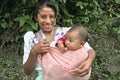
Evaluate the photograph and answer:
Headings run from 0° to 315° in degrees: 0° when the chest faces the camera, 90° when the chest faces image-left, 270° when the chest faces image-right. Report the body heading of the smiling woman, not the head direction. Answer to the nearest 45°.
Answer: approximately 0°
